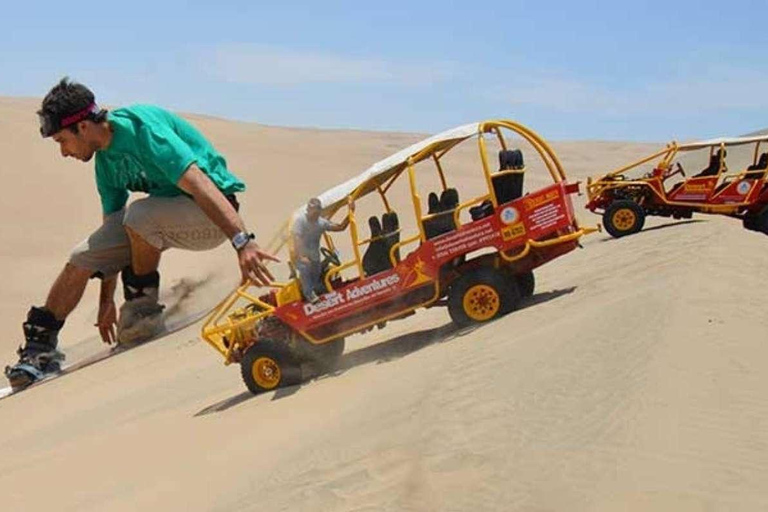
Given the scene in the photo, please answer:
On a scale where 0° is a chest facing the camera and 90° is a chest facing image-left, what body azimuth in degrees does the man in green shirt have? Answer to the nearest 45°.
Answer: approximately 90°

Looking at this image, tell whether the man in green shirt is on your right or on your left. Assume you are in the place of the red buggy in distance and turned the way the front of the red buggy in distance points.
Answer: on your left

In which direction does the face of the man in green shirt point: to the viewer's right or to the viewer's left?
to the viewer's left

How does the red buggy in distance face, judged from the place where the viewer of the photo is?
facing to the left of the viewer
